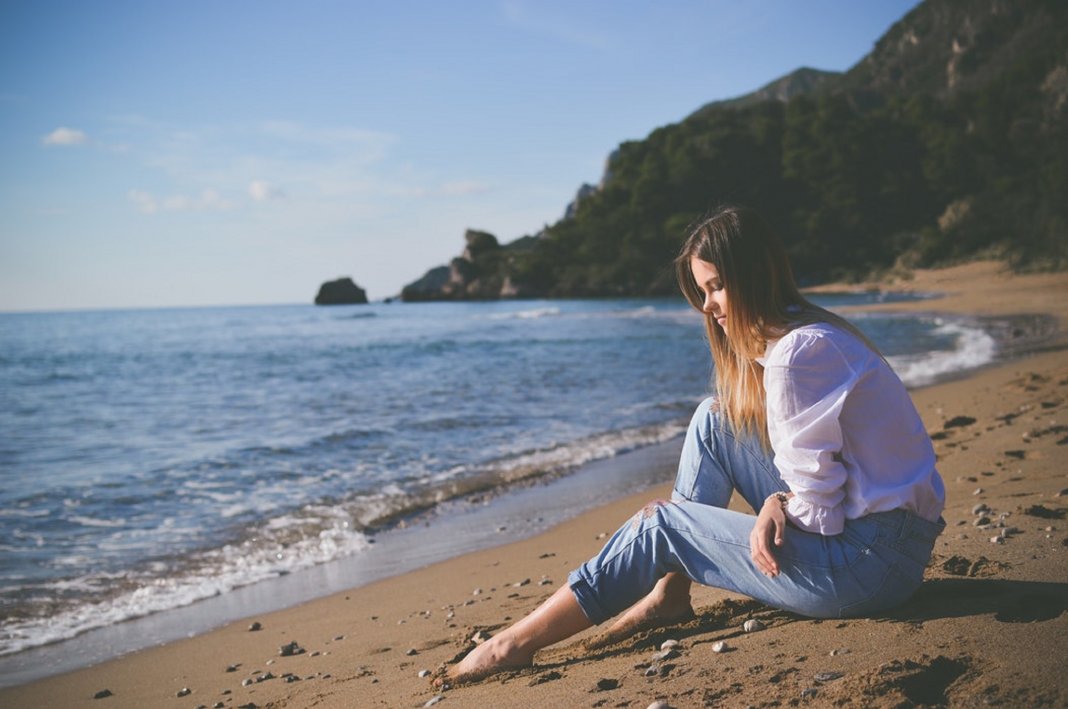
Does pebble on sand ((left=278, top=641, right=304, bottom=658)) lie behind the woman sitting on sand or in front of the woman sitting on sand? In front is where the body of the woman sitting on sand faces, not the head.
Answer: in front

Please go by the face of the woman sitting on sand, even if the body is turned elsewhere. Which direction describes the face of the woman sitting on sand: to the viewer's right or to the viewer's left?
to the viewer's left

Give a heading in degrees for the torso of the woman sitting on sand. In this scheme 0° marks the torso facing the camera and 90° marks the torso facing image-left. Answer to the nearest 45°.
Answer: approximately 90°
